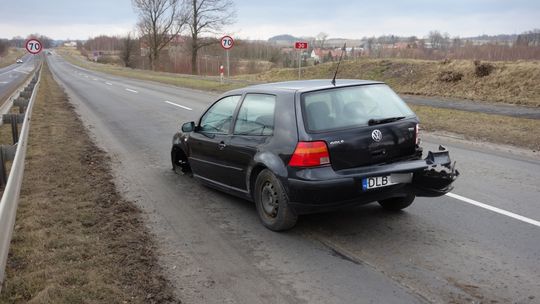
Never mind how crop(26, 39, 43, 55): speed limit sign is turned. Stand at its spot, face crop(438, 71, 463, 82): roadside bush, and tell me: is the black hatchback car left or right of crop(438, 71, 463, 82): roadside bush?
right

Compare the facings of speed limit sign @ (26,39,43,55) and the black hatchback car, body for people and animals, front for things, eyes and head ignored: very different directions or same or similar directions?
very different directions

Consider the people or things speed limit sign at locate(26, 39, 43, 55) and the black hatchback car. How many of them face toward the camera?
1

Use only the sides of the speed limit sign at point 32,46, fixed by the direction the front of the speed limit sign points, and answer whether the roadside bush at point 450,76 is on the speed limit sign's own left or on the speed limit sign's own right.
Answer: on the speed limit sign's own left

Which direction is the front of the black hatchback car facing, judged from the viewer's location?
facing away from the viewer and to the left of the viewer

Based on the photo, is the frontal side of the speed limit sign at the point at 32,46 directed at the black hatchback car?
yes

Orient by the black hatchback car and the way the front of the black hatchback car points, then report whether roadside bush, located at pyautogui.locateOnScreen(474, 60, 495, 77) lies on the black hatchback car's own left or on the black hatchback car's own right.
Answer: on the black hatchback car's own right

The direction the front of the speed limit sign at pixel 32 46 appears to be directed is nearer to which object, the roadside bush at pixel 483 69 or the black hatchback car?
the black hatchback car

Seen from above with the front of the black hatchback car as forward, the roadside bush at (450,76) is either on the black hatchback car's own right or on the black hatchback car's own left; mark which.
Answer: on the black hatchback car's own right

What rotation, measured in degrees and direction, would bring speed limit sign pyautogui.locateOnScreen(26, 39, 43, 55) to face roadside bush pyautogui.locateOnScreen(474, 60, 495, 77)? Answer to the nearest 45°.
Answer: approximately 45° to its left

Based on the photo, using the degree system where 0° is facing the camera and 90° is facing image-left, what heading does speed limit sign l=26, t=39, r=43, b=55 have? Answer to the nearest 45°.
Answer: approximately 0°
